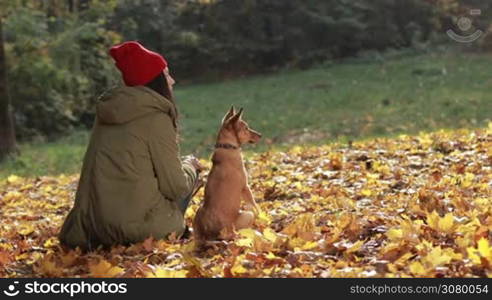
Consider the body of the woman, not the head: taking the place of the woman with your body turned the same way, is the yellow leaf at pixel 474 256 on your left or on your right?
on your right

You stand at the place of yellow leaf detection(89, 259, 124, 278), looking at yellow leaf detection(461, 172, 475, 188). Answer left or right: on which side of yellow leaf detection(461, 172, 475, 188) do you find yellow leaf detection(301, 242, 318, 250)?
right

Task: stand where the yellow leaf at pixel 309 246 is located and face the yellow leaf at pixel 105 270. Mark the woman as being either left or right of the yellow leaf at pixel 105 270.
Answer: right

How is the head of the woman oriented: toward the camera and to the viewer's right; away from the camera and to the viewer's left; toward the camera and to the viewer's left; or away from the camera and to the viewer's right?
away from the camera and to the viewer's right

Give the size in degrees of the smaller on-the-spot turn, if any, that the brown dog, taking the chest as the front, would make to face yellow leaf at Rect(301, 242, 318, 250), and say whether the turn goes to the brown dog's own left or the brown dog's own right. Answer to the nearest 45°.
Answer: approximately 90° to the brown dog's own right

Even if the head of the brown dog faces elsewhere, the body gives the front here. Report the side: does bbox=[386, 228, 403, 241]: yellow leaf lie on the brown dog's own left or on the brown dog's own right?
on the brown dog's own right

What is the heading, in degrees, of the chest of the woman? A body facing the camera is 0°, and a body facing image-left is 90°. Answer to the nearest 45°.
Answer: approximately 225°

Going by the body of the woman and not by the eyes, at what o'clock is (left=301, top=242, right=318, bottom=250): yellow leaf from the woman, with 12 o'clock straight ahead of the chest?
The yellow leaf is roughly at 3 o'clock from the woman.

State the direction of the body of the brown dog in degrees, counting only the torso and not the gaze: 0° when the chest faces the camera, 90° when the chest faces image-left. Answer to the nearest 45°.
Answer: approximately 225°

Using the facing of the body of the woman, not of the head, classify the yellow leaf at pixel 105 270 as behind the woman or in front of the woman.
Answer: behind

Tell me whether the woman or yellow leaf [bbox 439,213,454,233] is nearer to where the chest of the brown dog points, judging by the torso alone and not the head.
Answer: the yellow leaf

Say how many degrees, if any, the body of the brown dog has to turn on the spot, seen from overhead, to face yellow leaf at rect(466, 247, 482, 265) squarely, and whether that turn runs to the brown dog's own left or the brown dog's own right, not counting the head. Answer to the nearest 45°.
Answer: approximately 90° to the brown dog's own right
